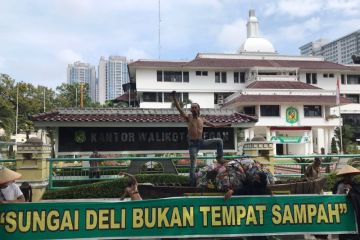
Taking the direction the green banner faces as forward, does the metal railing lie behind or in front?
behind

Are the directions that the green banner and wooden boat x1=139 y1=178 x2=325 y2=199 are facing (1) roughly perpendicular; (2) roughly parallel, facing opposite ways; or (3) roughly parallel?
roughly perpendicular

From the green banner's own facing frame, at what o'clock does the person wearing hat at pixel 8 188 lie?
The person wearing hat is roughly at 3 o'clock from the green banner.

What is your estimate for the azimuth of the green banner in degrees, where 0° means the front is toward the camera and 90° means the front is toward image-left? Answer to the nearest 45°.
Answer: approximately 0°

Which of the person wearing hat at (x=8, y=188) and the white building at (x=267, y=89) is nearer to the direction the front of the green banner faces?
the person wearing hat
